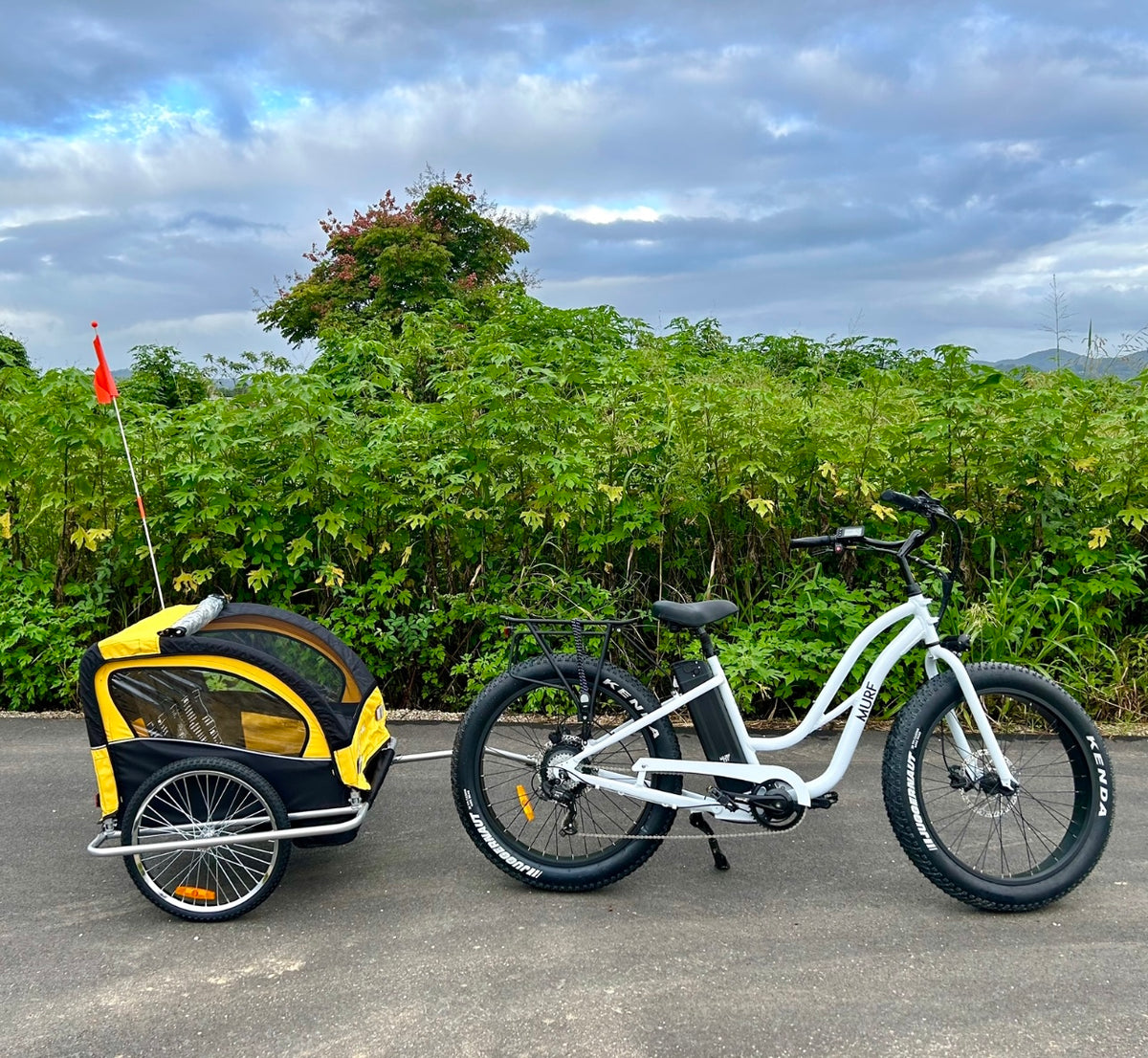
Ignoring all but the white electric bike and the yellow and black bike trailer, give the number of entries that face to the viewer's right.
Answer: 2

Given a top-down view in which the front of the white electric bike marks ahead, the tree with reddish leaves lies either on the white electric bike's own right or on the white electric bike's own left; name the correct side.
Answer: on the white electric bike's own left

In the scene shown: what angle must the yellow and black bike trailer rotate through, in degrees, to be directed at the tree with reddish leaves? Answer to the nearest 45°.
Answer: approximately 90° to its left

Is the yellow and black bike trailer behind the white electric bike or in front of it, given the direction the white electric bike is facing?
behind

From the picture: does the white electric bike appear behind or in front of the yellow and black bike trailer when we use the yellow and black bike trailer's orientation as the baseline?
in front

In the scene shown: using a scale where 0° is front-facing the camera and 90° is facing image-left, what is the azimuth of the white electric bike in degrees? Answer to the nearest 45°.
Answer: approximately 270°

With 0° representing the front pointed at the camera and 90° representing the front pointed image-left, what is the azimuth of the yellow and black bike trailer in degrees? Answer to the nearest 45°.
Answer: approximately 270°
